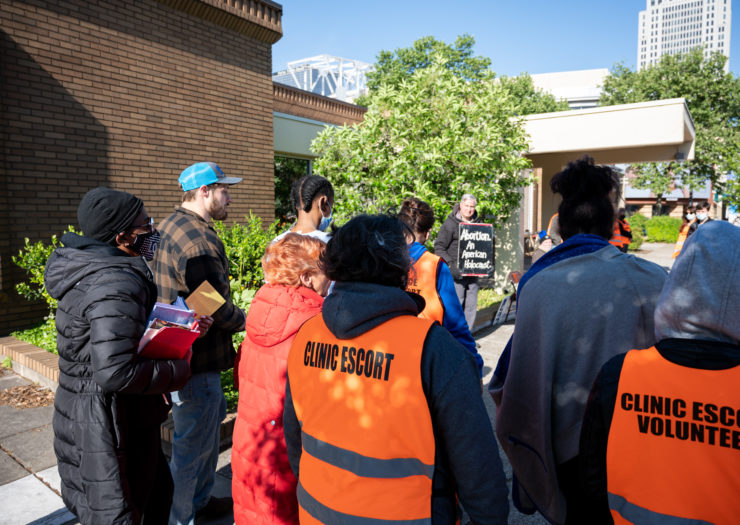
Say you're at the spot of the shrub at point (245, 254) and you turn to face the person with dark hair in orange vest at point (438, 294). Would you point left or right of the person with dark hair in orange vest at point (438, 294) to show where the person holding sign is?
left

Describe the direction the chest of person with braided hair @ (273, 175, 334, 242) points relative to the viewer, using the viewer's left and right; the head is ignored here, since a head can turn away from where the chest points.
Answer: facing away from the viewer and to the right of the viewer

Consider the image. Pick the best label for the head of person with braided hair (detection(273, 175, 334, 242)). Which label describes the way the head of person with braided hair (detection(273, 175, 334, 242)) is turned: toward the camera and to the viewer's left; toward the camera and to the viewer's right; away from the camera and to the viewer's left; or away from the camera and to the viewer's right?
away from the camera and to the viewer's right

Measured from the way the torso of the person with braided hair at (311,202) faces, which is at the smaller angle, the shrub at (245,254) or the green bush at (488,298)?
the green bush

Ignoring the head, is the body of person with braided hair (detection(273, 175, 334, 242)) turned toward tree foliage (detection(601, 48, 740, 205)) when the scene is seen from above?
yes

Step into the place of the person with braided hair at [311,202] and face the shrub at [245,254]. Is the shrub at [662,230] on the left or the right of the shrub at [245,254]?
right

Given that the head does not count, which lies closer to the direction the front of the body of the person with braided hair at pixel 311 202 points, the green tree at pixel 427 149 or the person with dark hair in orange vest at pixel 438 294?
the green tree

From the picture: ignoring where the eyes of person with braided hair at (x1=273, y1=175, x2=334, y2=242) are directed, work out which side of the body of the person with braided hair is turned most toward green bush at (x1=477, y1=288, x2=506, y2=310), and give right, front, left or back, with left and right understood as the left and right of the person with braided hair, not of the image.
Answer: front

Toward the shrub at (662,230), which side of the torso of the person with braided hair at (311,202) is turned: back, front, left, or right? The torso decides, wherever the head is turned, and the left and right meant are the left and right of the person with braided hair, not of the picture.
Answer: front
